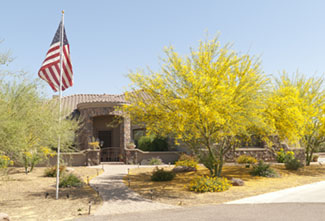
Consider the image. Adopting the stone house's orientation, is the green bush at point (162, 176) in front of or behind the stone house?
in front

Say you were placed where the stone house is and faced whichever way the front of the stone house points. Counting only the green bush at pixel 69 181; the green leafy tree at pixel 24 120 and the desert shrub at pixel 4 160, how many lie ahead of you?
3

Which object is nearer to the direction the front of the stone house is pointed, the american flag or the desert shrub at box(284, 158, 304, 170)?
the american flag

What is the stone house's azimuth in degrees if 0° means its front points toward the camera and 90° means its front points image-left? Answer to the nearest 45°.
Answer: approximately 0°

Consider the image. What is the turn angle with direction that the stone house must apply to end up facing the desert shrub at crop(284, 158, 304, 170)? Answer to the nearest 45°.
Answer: approximately 90° to its left

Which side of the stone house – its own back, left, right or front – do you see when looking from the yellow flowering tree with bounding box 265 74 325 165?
left

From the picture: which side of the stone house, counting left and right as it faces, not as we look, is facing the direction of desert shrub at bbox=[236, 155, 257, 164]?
left

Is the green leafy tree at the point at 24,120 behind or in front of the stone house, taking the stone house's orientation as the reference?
in front

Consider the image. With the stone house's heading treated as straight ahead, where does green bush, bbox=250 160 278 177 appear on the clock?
The green bush is roughly at 10 o'clock from the stone house.

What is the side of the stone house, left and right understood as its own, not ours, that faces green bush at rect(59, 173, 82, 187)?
front
